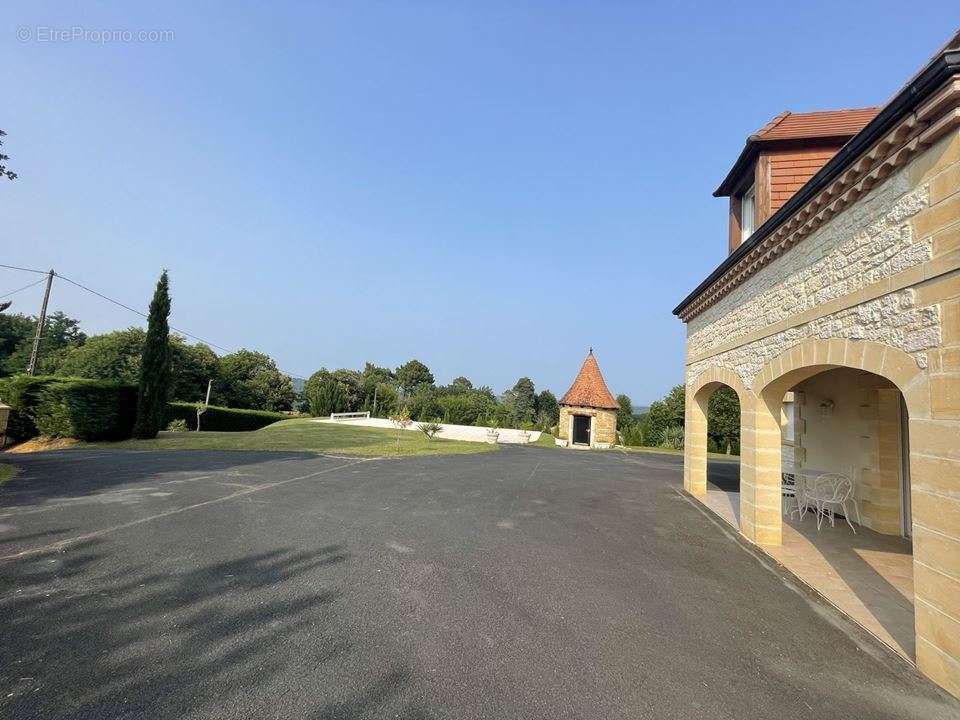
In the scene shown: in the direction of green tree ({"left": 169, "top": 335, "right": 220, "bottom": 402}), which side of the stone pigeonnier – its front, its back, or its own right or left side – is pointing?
right

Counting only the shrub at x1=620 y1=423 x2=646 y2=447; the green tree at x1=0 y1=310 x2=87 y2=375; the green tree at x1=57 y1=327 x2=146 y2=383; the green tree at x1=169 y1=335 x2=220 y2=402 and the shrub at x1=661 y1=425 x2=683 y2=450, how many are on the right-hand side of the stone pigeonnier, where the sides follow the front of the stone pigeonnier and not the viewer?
3

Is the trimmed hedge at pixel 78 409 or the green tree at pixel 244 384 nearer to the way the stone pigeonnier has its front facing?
the trimmed hedge

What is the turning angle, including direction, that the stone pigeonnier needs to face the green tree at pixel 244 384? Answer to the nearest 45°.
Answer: approximately 90° to its right

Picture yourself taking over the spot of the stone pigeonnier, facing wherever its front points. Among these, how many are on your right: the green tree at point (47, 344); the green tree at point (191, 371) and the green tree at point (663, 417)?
2

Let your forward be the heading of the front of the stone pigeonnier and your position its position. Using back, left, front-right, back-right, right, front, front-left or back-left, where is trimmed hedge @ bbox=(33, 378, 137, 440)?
front-right

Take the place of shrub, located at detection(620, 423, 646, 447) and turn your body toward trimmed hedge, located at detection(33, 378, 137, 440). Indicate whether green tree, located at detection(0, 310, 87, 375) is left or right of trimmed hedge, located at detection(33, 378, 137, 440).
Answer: right

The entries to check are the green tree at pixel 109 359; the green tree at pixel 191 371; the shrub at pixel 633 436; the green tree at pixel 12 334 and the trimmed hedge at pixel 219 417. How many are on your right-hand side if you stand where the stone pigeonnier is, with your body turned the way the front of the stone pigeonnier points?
4

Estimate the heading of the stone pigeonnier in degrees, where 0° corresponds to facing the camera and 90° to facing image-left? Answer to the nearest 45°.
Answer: approximately 0°

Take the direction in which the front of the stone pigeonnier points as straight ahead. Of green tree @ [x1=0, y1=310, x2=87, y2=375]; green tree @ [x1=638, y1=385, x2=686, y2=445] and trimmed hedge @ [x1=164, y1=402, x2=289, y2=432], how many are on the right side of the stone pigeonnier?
2

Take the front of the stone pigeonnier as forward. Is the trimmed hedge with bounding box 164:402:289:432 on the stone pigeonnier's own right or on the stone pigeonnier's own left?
on the stone pigeonnier's own right

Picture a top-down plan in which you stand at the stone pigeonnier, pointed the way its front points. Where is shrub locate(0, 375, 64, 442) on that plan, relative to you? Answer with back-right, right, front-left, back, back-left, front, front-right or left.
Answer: front-right

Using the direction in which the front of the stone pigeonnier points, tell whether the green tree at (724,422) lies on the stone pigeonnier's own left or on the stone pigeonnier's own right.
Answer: on the stone pigeonnier's own left
